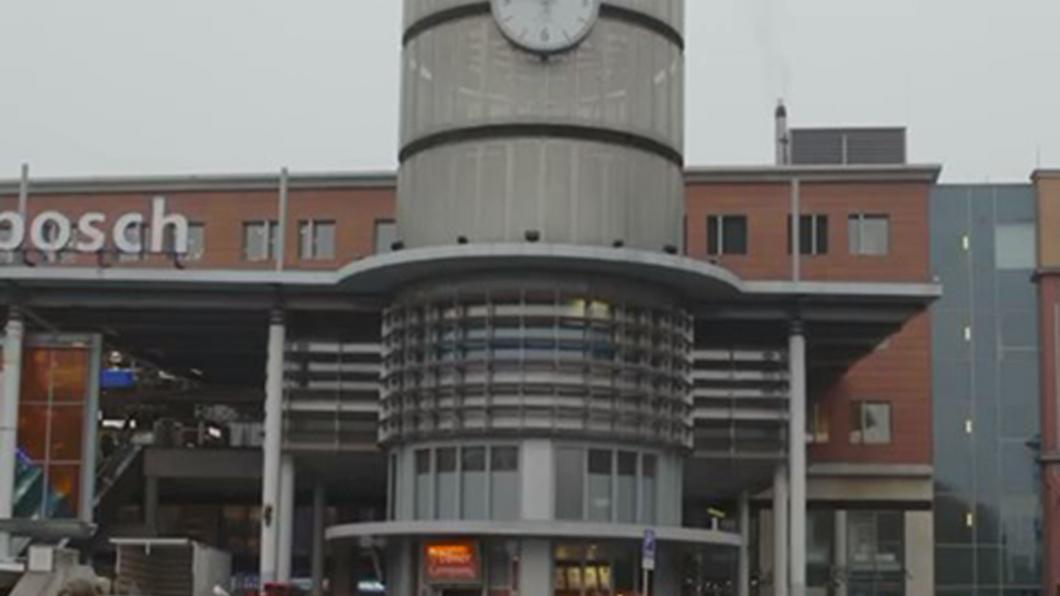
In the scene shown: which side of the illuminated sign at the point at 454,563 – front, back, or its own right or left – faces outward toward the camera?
front
